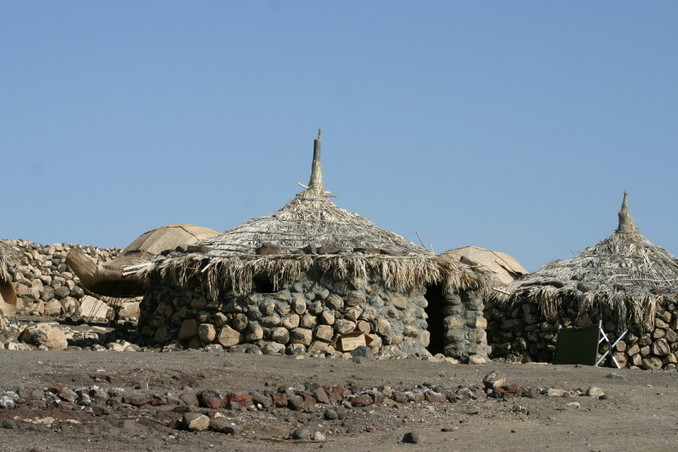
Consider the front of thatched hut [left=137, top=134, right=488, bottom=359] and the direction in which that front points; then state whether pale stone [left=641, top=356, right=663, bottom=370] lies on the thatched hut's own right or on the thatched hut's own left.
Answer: on the thatched hut's own left

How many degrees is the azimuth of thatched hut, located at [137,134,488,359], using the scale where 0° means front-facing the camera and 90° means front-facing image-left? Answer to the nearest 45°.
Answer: approximately 315°

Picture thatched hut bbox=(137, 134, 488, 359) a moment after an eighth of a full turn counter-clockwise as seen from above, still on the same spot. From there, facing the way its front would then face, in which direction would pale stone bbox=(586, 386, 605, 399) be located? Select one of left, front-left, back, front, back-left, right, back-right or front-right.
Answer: front-right

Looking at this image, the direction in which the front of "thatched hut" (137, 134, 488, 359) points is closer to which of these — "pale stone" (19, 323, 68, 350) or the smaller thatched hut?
the smaller thatched hut

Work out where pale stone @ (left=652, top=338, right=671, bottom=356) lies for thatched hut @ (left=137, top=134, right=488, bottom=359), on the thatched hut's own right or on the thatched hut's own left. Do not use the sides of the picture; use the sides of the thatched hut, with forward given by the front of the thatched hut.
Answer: on the thatched hut's own left

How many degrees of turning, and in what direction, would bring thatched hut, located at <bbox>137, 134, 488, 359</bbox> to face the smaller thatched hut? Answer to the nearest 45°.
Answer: approximately 90° to its left

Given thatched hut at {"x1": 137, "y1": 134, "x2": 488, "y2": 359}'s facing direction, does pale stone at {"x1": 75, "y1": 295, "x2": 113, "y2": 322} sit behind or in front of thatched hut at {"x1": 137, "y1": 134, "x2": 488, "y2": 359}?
behind

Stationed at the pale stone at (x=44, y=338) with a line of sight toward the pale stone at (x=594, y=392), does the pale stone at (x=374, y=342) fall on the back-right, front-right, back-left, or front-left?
front-left

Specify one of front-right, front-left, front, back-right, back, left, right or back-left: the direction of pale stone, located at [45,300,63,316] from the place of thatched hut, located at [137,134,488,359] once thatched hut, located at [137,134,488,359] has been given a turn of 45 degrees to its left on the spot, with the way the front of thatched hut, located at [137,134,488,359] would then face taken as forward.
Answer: back-left

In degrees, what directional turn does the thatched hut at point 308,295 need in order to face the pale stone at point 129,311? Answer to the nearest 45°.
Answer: approximately 180°

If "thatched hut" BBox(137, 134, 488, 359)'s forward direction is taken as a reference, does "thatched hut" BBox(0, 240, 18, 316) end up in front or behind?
behind

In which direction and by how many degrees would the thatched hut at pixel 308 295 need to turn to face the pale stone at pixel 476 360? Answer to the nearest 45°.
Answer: approximately 45° to its left

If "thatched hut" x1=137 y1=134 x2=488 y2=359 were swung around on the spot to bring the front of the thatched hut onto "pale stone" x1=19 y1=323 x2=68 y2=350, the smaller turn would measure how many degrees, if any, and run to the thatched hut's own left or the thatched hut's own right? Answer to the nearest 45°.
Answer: approximately 135° to the thatched hut's own right
